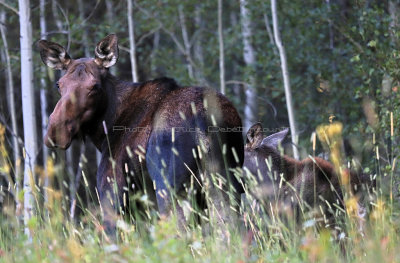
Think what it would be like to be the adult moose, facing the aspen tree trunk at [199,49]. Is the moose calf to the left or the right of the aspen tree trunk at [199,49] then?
right

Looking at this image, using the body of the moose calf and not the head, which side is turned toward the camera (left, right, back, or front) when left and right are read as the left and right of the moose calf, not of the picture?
left

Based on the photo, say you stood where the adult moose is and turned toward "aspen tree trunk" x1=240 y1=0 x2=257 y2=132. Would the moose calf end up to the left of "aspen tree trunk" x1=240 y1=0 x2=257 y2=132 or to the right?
right

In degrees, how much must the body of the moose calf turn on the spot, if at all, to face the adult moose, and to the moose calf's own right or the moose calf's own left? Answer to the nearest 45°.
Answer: approximately 45° to the moose calf's own left

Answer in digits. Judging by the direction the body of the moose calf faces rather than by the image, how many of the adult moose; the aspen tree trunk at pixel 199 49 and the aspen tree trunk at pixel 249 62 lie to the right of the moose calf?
2

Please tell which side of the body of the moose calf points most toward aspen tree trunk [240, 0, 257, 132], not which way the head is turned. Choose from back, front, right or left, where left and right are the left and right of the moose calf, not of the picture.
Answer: right

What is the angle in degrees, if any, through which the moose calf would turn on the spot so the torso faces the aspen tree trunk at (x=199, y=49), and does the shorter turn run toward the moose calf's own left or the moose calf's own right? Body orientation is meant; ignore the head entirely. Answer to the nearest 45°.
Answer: approximately 90° to the moose calf's own right
